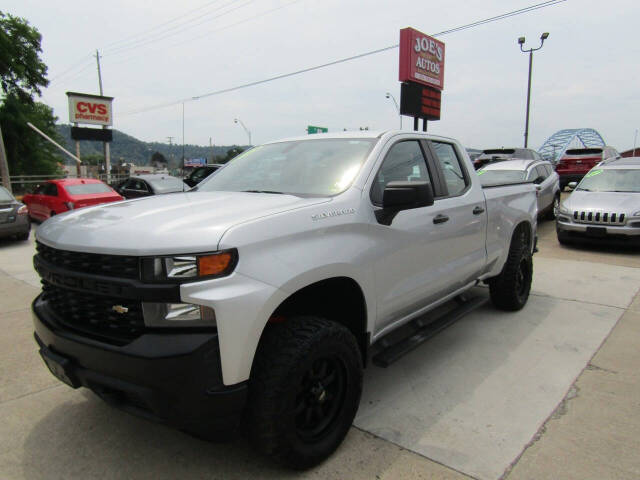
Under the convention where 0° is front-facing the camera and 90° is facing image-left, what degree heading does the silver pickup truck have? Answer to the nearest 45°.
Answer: approximately 45°

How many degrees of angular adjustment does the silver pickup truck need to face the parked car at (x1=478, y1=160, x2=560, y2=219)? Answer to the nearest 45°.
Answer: approximately 180°

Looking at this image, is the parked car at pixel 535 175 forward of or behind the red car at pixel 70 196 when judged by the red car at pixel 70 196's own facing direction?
behind

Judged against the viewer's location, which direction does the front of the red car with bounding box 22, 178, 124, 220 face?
facing away from the viewer and to the left of the viewer

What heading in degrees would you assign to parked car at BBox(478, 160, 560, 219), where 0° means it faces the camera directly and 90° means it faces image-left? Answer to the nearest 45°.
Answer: approximately 45°

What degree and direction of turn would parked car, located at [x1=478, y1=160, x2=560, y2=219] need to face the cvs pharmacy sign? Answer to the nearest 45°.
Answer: approximately 45° to its right

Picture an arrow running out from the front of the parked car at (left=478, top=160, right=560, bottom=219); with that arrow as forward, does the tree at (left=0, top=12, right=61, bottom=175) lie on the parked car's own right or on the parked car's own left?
on the parked car's own right

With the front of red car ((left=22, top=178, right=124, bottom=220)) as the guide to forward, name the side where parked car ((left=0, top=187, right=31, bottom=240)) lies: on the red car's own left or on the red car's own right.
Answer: on the red car's own left
